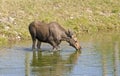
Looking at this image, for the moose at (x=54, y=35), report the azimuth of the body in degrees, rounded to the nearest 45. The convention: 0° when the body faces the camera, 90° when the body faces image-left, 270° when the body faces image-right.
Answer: approximately 270°
